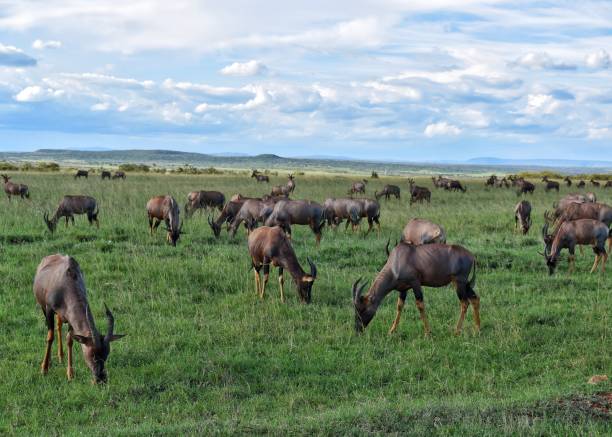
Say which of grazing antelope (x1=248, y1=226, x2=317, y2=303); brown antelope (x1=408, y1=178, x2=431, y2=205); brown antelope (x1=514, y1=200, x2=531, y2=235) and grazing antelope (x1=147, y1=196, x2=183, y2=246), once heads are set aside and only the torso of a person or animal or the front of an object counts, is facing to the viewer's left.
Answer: brown antelope (x1=408, y1=178, x2=431, y2=205)

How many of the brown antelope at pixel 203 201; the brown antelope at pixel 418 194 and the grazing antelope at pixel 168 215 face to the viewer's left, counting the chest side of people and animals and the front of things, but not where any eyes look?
2

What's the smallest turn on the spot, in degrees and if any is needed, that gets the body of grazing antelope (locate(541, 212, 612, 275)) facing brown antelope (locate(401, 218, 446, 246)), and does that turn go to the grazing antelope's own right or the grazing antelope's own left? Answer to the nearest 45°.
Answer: approximately 45° to the grazing antelope's own left

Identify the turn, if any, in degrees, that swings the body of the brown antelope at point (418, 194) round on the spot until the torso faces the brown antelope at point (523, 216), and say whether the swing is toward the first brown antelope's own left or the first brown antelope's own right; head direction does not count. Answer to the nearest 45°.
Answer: approximately 90° to the first brown antelope's own left

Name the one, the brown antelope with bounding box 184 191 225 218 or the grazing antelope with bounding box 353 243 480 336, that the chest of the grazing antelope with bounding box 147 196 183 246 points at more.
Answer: the grazing antelope

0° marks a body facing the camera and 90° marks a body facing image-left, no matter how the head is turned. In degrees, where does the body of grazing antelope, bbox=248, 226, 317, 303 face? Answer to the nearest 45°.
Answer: approximately 315°

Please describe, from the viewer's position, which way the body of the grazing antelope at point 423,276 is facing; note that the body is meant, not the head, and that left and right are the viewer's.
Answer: facing to the left of the viewer

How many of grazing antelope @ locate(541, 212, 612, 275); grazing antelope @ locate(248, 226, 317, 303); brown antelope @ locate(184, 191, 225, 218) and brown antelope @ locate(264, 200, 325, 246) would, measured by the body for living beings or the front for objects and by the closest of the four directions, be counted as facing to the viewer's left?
3

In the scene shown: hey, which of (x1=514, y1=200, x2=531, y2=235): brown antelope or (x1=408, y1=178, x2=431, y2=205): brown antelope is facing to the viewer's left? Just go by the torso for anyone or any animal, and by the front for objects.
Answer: (x1=408, y1=178, x2=431, y2=205): brown antelope

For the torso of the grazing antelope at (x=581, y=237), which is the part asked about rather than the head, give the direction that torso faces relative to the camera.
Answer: to the viewer's left

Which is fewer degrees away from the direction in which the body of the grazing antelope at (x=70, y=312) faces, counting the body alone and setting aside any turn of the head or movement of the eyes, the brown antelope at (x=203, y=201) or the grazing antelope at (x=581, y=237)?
the grazing antelope

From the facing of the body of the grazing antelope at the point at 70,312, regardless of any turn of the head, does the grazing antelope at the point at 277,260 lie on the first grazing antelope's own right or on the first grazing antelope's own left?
on the first grazing antelope's own left

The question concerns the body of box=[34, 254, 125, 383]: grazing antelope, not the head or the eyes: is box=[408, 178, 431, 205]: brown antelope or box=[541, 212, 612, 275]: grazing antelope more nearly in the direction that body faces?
the grazing antelope
